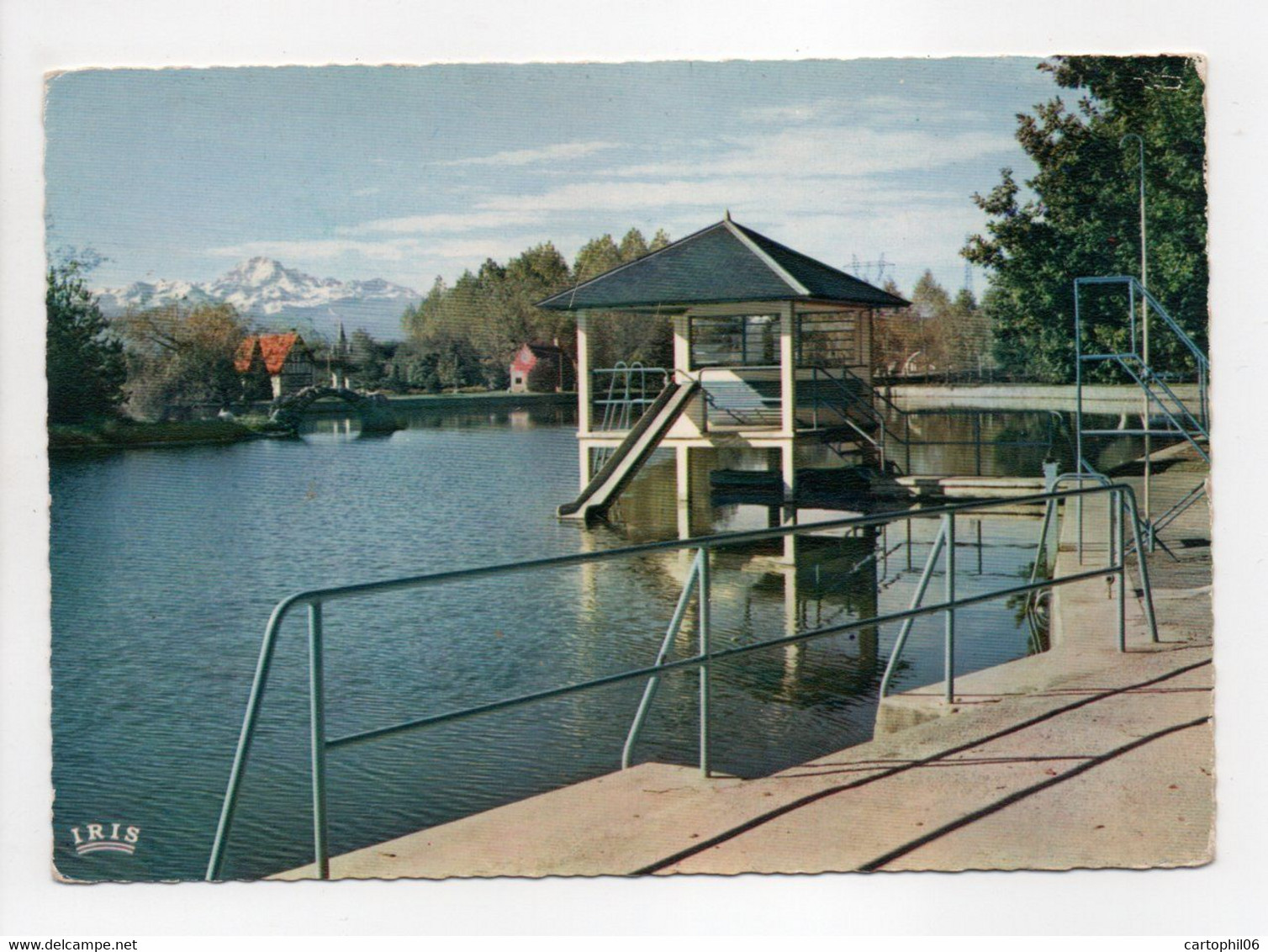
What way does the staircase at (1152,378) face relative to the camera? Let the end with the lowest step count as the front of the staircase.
to the viewer's right

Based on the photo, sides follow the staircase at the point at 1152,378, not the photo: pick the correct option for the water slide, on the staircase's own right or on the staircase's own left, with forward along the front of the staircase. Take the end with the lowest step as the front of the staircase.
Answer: on the staircase's own left

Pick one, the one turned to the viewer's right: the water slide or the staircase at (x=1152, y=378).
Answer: the staircase

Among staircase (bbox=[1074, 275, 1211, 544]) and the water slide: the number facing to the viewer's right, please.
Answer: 1
